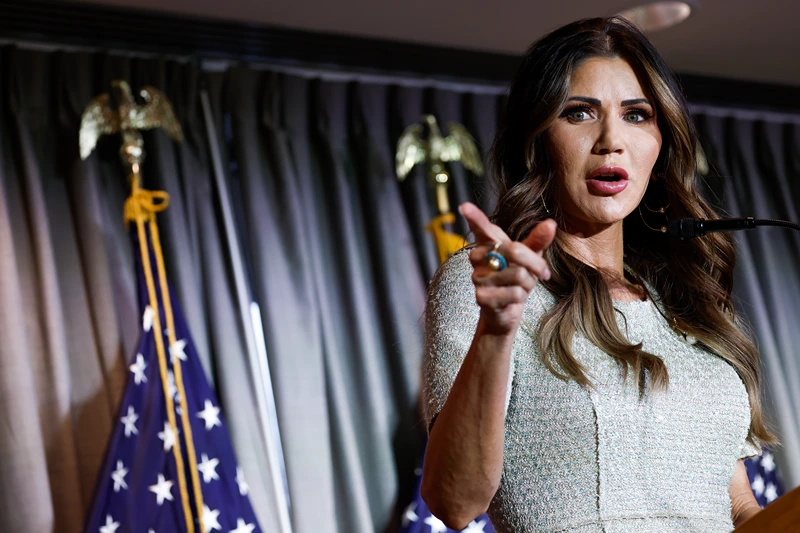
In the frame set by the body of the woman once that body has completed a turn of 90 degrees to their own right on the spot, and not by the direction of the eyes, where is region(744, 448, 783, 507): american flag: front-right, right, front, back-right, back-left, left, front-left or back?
back-right

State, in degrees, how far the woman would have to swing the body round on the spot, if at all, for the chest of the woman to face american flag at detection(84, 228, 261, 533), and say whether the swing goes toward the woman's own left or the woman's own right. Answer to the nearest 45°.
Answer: approximately 180°

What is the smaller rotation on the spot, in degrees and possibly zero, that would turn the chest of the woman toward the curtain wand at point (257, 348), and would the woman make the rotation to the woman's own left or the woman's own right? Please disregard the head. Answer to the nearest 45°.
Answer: approximately 180°

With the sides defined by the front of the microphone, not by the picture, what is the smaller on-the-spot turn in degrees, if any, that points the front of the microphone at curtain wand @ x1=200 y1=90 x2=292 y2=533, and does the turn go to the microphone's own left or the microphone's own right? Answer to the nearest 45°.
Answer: approximately 45° to the microphone's own right

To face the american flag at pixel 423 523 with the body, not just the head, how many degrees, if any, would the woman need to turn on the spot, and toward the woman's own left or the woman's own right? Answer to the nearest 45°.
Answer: approximately 135° to the woman's own left

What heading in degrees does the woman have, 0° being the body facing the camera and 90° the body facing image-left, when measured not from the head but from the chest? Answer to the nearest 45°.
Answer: approximately 315°

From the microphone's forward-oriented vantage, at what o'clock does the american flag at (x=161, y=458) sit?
The american flag is roughly at 1 o'clock from the microphone.

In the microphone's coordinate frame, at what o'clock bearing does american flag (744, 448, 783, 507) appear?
The american flag is roughly at 3 o'clock from the microphone.

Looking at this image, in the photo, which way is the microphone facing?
to the viewer's left

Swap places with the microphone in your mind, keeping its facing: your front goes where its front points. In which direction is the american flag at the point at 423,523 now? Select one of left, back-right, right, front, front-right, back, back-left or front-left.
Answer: front-right
